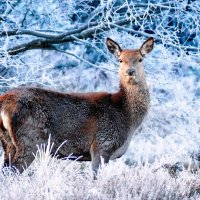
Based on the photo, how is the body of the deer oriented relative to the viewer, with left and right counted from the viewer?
facing to the right of the viewer
